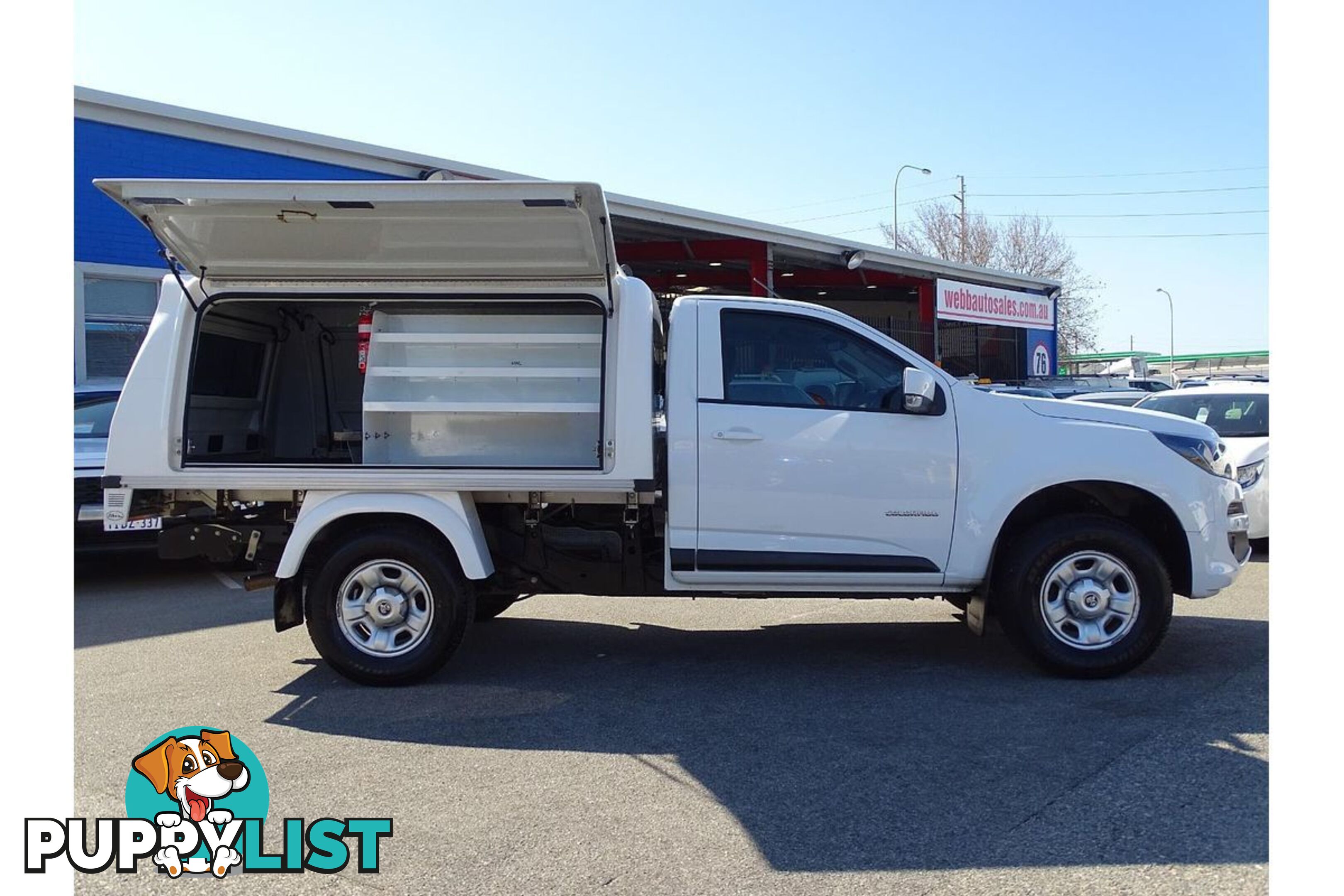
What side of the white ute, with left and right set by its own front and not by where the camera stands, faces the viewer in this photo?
right

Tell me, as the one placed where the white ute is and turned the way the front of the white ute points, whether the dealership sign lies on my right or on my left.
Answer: on my left

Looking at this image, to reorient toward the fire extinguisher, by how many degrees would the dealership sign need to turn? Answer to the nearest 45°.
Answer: approximately 45° to its right

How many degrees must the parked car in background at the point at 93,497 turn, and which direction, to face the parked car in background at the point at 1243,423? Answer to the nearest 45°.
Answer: approximately 90° to its left

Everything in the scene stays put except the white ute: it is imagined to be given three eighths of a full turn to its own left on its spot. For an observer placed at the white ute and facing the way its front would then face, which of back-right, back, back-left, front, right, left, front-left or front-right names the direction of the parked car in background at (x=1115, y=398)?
right

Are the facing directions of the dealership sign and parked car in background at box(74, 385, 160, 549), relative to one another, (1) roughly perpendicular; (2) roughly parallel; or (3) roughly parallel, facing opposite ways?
roughly parallel

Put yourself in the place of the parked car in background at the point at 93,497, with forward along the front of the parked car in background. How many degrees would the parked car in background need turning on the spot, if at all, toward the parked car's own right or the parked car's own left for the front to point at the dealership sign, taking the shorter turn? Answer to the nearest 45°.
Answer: approximately 135° to the parked car's own left

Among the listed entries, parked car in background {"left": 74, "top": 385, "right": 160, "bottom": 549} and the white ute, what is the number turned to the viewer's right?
1

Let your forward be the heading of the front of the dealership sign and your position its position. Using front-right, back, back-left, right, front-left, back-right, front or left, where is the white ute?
front-right

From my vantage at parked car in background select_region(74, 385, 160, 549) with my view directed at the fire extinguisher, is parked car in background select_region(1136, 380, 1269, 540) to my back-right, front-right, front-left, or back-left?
front-left

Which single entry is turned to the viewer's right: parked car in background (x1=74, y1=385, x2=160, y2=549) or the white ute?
the white ute

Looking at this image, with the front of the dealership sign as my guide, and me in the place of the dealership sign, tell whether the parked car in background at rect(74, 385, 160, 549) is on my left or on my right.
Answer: on my right

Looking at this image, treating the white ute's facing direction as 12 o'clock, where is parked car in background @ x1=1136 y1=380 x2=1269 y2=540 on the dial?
The parked car in background is roughly at 11 o'clock from the white ute.

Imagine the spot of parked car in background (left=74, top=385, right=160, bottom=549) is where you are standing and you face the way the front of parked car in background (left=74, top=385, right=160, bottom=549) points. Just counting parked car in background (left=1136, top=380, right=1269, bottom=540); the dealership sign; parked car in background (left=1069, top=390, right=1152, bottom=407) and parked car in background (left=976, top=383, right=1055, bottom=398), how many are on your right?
0

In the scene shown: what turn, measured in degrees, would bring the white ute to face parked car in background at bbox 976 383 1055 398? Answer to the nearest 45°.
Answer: approximately 45° to its left

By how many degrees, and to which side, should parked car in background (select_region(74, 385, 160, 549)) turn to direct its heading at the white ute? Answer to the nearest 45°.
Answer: approximately 45° to its left

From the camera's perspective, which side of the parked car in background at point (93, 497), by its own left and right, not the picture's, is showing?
front
